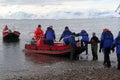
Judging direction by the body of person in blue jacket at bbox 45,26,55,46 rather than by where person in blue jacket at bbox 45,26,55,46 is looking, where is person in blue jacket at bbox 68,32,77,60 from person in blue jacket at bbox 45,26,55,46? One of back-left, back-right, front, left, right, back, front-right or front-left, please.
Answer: back-right

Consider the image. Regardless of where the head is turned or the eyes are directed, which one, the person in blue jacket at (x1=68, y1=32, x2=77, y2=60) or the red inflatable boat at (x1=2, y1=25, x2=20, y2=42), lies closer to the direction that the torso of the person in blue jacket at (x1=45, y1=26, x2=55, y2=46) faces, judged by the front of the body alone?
the red inflatable boat

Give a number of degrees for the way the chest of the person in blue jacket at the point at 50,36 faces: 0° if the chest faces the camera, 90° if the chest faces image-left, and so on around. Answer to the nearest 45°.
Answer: approximately 180°
